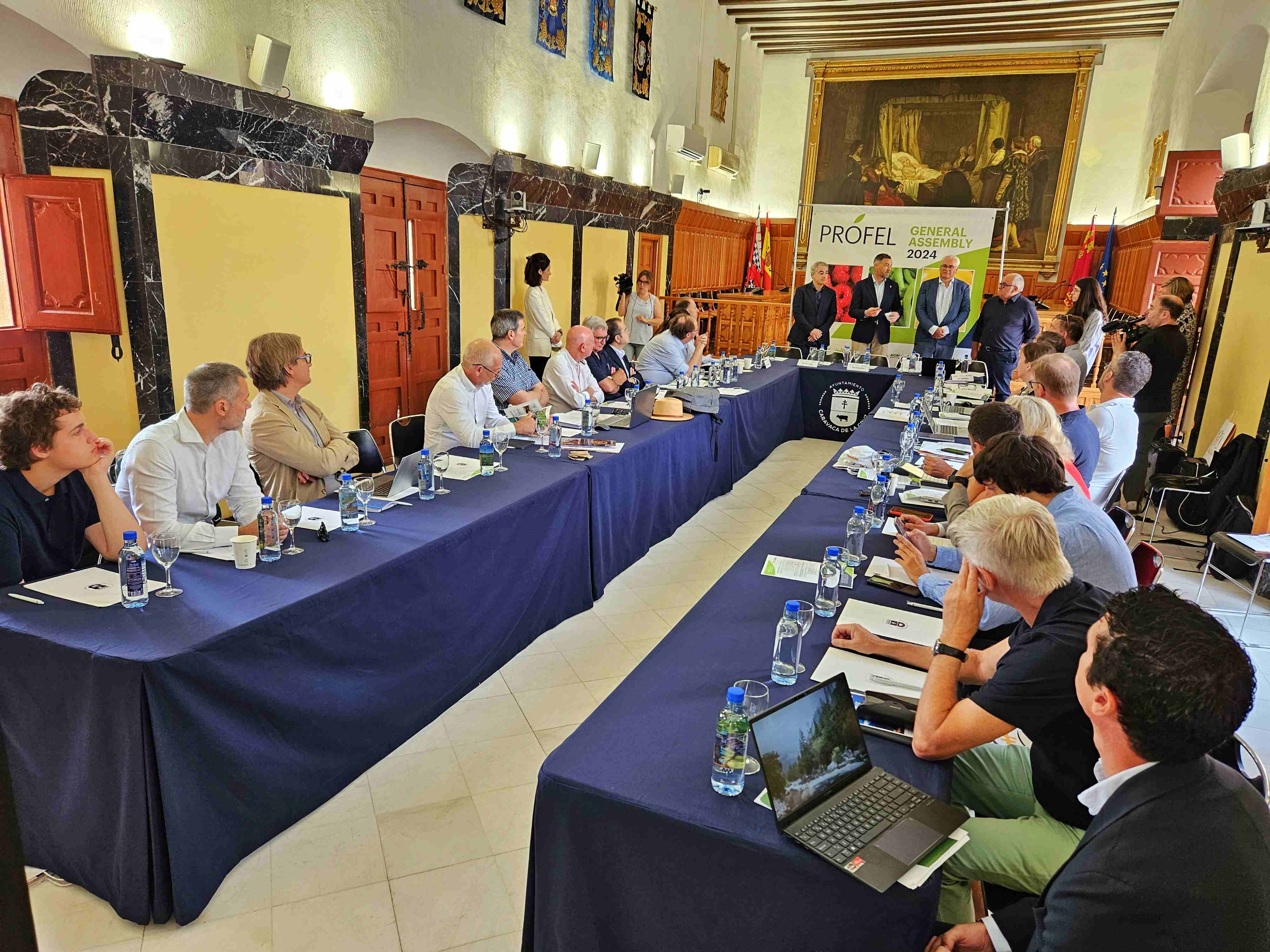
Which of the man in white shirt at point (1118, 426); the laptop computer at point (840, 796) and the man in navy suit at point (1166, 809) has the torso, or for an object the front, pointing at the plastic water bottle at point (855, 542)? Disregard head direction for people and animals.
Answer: the man in navy suit

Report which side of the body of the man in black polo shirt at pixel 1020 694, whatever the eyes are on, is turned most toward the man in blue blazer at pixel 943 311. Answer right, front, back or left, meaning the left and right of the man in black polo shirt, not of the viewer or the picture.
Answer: right

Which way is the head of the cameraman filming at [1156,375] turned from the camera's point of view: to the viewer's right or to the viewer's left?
to the viewer's left

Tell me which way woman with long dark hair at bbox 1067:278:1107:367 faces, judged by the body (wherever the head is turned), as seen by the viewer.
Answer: to the viewer's left

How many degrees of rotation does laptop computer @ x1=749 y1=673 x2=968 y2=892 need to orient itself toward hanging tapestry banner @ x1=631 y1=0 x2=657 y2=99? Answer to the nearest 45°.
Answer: approximately 135° to its left

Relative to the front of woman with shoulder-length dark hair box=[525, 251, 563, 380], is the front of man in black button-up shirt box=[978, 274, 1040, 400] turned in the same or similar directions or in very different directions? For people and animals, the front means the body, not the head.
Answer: very different directions

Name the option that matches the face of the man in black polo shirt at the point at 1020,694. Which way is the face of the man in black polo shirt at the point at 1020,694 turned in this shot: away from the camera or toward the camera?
away from the camera

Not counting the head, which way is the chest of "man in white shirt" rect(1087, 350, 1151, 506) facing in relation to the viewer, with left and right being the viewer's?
facing away from the viewer and to the left of the viewer

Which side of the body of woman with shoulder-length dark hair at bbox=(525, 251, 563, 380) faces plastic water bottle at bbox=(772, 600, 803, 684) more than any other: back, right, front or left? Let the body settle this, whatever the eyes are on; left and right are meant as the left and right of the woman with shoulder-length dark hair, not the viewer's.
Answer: right

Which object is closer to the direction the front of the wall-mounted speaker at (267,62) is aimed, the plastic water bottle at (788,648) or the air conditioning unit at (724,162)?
the plastic water bottle

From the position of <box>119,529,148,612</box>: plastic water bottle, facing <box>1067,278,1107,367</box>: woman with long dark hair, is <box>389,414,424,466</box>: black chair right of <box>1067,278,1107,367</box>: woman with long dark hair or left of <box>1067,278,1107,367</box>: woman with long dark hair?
left

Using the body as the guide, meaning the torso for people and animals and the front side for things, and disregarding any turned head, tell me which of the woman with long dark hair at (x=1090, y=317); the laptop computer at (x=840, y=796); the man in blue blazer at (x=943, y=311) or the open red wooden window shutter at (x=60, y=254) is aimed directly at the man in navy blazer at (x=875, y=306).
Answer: the woman with long dark hair

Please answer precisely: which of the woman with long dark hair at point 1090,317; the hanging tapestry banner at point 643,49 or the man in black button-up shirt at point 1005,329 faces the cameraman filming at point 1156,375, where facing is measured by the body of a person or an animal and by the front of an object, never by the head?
the hanging tapestry banner
